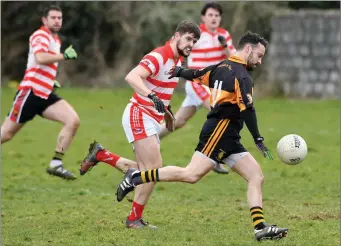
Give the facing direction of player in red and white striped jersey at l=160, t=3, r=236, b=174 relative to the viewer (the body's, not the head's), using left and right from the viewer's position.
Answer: facing the viewer and to the right of the viewer

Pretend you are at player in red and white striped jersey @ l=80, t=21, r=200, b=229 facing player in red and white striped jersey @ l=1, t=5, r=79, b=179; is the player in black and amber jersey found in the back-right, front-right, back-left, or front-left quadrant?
back-right

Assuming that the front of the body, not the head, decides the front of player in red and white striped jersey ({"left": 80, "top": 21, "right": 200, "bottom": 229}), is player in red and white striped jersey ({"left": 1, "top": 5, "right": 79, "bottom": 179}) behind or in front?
behind

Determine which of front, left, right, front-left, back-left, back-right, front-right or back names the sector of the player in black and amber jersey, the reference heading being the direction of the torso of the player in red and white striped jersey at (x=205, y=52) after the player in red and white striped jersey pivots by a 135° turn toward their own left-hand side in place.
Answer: back

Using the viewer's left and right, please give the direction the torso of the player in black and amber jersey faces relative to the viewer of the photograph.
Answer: facing to the right of the viewer

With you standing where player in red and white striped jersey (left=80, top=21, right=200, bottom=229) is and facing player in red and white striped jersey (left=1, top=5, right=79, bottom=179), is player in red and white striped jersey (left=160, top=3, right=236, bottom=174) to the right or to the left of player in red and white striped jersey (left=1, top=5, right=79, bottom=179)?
right

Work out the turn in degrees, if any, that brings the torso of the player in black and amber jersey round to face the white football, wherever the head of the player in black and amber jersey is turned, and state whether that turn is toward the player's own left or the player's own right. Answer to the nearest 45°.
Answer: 0° — they already face it

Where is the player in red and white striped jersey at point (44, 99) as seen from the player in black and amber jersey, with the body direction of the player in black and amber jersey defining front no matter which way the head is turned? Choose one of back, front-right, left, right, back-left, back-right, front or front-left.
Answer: back-left

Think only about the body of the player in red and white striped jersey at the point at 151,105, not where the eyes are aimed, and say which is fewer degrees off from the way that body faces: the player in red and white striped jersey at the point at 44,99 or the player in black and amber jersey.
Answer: the player in black and amber jersey

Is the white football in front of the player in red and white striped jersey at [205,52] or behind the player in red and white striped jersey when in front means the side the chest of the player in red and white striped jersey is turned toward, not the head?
in front
